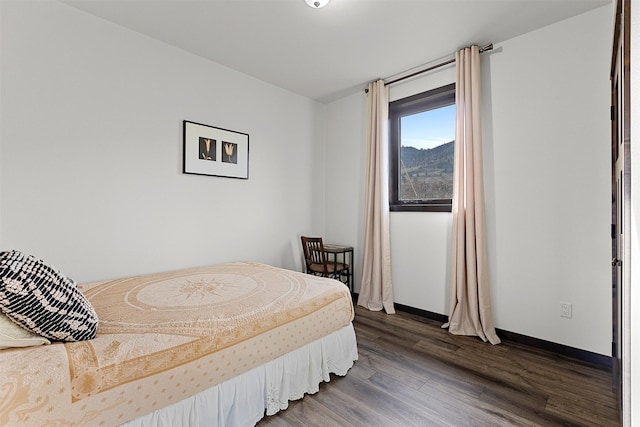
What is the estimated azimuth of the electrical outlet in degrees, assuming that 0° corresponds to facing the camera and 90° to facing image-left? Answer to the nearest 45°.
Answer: approximately 45°

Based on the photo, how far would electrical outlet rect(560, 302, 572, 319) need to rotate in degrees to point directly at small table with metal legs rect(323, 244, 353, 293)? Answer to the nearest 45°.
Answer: approximately 45° to its right

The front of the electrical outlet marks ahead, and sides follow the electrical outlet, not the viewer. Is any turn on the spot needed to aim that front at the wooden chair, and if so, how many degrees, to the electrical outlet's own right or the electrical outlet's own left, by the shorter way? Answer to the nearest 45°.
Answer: approximately 45° to the electrical outlet's own right

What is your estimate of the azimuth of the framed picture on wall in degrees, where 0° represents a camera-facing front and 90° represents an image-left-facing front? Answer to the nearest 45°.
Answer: approximately 315°
